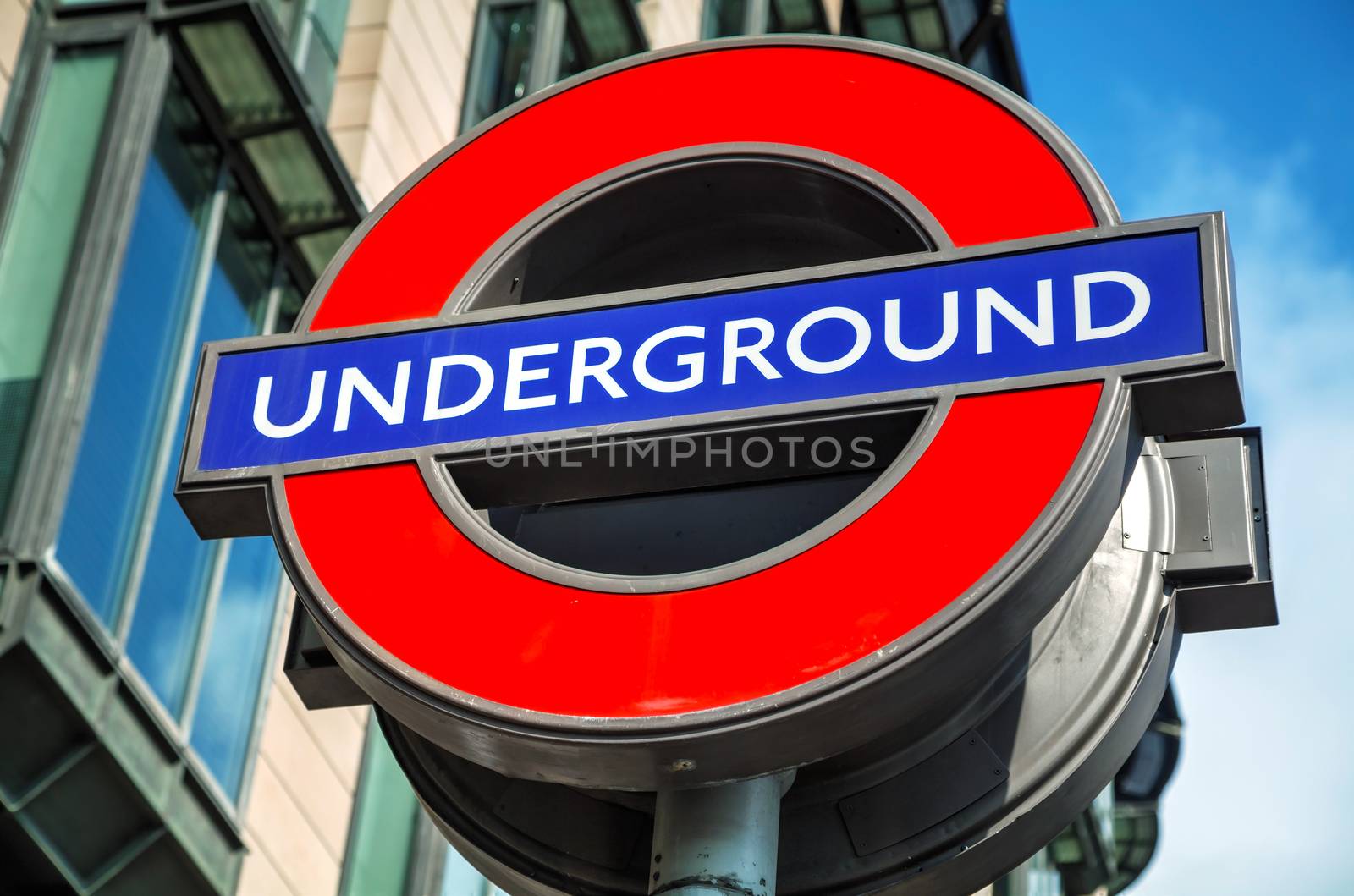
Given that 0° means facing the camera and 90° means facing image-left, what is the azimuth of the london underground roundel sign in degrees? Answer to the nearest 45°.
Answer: approximately 0°
